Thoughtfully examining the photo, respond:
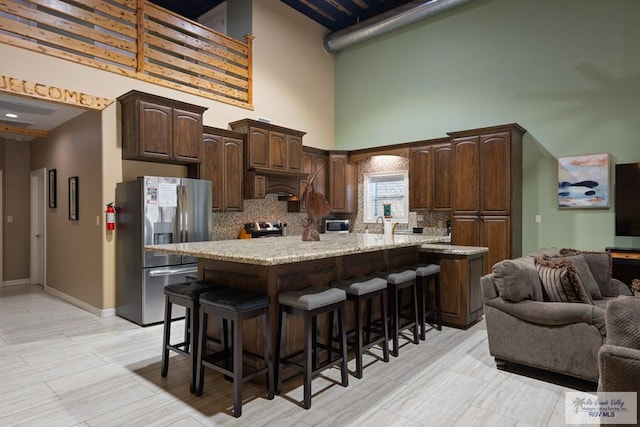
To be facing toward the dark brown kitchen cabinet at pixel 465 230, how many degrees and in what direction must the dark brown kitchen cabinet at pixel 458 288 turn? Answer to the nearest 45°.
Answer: approximately 135° to its right

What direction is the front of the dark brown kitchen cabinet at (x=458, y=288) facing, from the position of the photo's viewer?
facing the viewer and to the left of the viewer

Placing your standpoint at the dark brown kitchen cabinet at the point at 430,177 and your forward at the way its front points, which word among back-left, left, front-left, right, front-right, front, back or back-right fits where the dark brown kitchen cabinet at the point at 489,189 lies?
left

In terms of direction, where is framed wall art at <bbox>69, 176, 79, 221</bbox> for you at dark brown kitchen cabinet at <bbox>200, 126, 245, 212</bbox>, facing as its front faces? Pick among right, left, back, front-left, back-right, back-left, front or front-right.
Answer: back-right

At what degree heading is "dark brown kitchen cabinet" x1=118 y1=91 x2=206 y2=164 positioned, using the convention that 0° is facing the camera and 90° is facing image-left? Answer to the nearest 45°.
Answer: approximately 315°

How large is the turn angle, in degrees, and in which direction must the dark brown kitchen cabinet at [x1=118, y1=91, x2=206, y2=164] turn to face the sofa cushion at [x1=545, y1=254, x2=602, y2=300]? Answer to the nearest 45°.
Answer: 0° — it already faces it

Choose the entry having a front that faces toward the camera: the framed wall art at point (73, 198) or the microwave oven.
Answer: the microwave oven

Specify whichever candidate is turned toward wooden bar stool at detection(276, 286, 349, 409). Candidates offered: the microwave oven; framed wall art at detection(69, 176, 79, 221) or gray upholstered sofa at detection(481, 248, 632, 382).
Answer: the microwave oven

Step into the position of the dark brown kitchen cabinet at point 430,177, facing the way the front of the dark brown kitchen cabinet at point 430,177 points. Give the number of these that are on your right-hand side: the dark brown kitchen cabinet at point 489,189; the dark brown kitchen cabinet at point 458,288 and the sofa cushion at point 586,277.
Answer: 0

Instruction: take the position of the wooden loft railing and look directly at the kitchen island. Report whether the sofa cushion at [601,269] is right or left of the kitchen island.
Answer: left

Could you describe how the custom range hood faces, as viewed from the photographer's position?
facing the viewer and to the right of the viewer

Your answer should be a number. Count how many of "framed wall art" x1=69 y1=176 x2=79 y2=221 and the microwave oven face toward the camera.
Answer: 1

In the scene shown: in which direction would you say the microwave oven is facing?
toward the camera

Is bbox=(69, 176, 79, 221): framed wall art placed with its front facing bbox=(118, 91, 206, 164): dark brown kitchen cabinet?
no

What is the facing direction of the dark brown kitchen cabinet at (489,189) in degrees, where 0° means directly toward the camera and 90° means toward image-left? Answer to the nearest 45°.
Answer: approximately 45°

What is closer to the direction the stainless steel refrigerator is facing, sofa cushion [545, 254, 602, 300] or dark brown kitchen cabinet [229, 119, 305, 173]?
the sofa cushion
